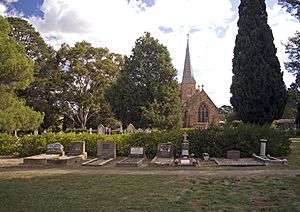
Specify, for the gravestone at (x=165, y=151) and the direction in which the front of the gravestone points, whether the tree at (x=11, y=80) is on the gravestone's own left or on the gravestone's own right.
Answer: on the gravestone's own right

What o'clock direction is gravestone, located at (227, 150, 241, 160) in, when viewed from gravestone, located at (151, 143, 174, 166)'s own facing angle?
gravestone, located at (227, 150, 241, 160) is roughly at 9 o'clock from gravestone, located at (151, 143, 174, 166).

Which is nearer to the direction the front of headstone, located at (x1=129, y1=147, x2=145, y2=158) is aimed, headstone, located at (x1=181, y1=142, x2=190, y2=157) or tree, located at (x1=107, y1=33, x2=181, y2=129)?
the headstone

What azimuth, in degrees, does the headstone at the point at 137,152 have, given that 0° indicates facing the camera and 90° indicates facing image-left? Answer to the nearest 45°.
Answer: approximately 0°

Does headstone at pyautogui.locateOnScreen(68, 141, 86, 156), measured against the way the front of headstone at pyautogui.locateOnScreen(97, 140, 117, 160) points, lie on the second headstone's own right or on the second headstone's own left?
on the second headstone's own right

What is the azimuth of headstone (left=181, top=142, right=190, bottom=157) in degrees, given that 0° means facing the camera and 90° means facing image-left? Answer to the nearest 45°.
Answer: approximately 0°

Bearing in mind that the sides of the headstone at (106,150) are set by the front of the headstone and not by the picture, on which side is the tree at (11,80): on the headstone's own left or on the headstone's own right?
on the headstone's own right
